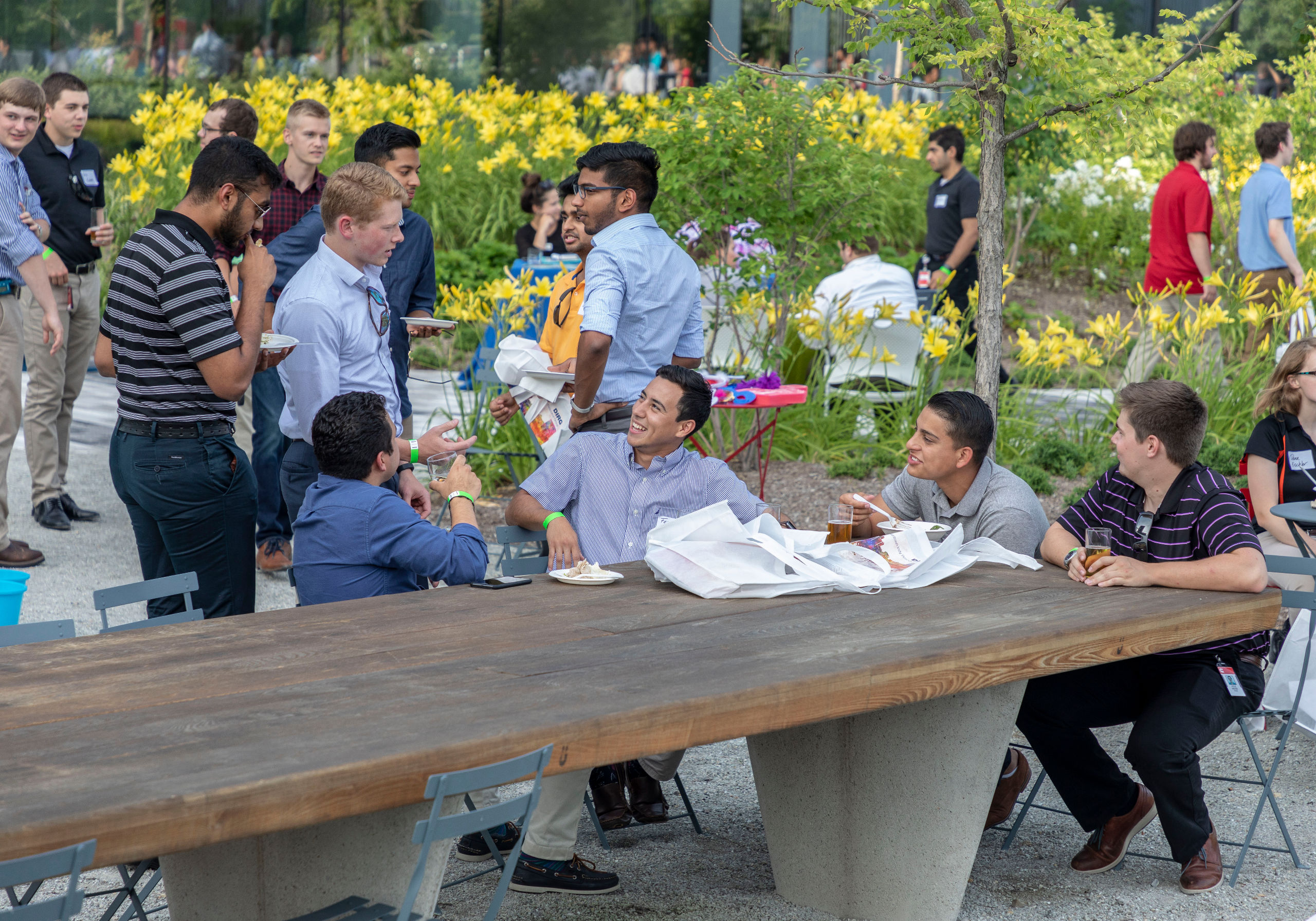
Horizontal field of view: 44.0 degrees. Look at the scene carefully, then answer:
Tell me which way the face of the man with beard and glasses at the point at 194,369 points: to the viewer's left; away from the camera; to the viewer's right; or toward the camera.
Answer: to the viewer's right

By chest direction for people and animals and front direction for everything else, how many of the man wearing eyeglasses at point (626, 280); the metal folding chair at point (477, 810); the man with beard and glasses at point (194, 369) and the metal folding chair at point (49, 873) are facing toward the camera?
0

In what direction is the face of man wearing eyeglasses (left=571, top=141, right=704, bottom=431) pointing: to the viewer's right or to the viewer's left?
to the viewer's left

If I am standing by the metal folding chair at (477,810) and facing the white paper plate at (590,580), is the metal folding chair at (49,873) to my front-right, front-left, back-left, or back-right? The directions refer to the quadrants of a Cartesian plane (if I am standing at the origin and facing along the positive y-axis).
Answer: back-left

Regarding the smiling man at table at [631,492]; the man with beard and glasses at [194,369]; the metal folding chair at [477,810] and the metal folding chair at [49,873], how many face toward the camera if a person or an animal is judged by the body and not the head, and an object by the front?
1

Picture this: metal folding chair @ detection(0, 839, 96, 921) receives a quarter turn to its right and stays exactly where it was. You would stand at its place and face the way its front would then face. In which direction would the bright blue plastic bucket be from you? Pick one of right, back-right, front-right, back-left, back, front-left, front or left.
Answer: front-left

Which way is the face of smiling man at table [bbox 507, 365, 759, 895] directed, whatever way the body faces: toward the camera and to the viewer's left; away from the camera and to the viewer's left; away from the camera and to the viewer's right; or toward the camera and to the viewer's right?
toward the camera and to the viewer's left

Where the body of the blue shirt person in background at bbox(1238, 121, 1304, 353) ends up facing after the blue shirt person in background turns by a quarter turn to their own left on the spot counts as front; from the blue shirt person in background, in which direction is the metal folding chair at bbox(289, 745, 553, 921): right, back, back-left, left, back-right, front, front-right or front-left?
back-left

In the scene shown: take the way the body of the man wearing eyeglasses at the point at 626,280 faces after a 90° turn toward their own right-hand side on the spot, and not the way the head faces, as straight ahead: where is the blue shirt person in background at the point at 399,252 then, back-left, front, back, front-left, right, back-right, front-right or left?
left

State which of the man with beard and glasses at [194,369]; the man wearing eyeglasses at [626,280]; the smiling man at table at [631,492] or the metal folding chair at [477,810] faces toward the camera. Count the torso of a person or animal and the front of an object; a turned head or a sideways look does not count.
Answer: the smiling man at table

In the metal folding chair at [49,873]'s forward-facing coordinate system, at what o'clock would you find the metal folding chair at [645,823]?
the metal folding chair at [645,823] is roughly at 3 o'clock from the metal folding chair at [49,873].

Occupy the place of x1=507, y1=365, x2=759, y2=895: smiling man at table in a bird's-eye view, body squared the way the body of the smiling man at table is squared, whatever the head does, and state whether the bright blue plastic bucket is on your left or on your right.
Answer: on your right

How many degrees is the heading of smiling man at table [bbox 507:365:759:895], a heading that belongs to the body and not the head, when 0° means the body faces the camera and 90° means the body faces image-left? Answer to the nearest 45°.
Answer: approximately 0°

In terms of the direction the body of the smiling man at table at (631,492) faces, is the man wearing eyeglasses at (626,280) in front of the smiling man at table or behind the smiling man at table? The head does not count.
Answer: behind

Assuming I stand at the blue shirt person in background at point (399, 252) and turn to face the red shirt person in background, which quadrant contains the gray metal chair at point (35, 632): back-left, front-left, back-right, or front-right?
back-right

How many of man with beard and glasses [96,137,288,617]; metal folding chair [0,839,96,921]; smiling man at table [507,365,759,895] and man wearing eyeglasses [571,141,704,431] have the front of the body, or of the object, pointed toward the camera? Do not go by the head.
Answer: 1
